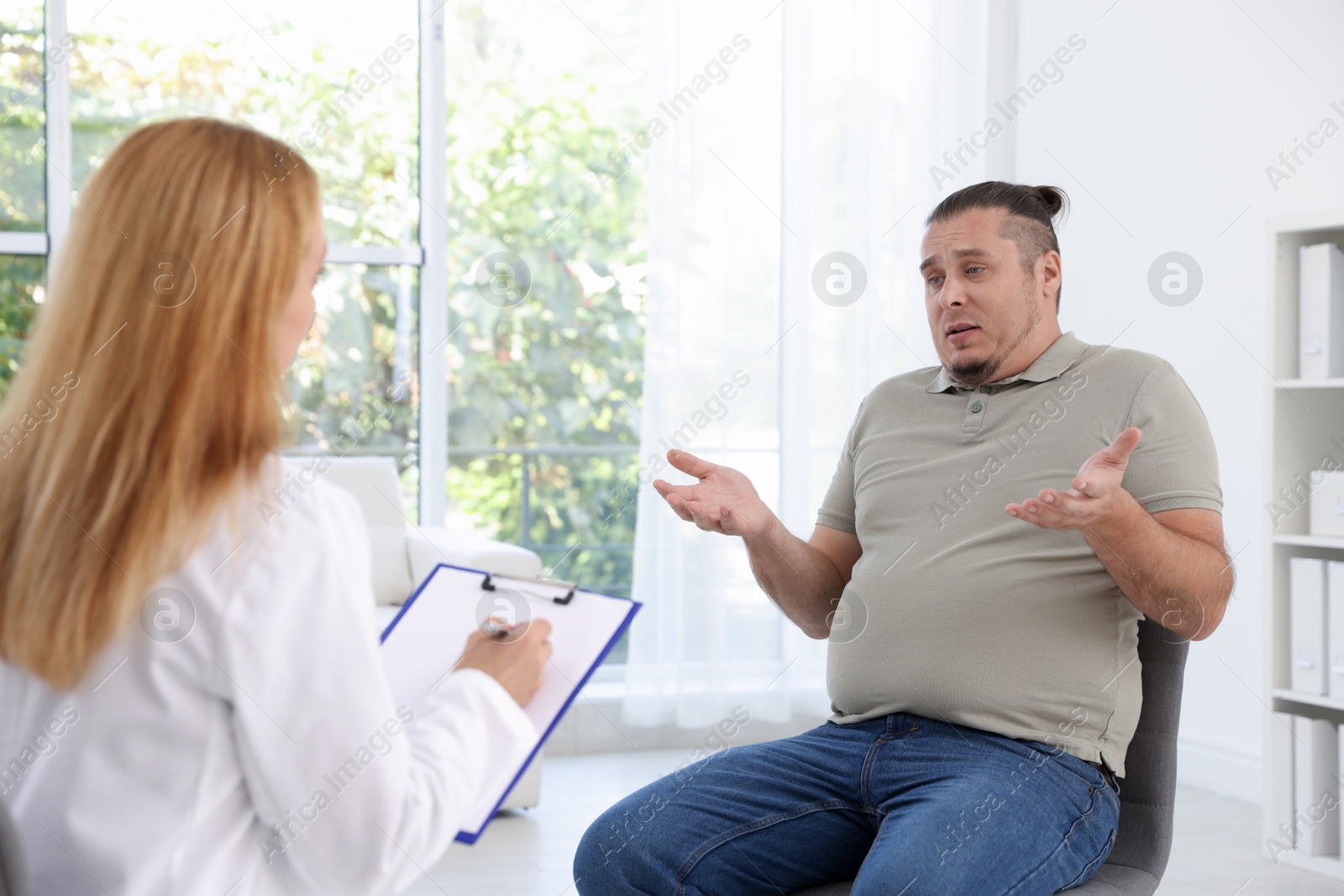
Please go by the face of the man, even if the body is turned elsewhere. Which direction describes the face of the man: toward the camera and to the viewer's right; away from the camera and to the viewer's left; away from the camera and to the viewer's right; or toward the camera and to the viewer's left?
toward the camera and to the viewer's left

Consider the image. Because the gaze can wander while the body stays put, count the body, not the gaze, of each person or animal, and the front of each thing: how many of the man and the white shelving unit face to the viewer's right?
0

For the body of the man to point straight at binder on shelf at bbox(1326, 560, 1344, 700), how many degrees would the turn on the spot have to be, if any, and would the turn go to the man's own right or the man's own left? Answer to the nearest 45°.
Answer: approximately 180°

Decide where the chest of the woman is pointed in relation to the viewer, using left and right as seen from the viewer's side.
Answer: facing away from the viewer and to the right of the viewer

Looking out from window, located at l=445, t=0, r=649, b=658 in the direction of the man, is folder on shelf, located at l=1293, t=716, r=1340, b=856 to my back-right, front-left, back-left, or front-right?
front-left

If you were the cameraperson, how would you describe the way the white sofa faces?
facing the viewer and to the right of the viewer

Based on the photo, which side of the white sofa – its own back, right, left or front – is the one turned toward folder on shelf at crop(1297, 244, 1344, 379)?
front

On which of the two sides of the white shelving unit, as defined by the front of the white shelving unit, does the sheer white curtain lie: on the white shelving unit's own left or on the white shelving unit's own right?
on the white shelving unit's own right

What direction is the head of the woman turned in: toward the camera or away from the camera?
away from the camera

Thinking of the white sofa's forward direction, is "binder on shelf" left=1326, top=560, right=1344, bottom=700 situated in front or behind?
in front

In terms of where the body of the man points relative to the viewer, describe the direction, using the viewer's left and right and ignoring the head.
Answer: facing the viewer and to the left of the viewer

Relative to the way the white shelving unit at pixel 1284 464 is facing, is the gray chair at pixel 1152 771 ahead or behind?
ahead

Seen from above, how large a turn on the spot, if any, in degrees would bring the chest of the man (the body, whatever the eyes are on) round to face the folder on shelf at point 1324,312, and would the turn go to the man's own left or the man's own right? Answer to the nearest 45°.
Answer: approximately 180°

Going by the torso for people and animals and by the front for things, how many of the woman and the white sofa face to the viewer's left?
0
